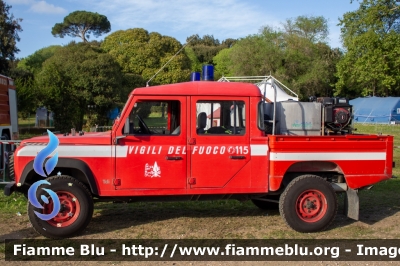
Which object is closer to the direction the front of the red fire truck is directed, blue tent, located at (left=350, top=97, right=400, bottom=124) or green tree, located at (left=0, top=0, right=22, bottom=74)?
the green tree

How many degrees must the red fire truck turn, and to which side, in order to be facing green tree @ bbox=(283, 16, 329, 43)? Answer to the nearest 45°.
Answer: approximately 90° to its right

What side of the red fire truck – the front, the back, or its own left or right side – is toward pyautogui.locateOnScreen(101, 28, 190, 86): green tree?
right

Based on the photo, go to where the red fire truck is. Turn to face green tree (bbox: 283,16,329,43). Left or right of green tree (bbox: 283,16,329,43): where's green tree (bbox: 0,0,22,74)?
left

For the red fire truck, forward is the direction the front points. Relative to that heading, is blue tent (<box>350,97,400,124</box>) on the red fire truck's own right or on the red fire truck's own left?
on the red fire truck's own right

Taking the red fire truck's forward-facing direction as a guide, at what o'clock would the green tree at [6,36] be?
The green tree is roughly at 2 o'clock from the red fire truck.

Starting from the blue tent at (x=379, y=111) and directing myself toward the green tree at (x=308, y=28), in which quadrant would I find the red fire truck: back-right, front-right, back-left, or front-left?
back-left

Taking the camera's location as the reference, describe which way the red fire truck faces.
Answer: facing to the left of the viewer

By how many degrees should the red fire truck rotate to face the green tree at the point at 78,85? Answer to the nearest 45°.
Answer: approximately 90° to its right

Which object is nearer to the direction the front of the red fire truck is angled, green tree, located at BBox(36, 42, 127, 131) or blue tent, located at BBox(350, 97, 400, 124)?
the green tree
